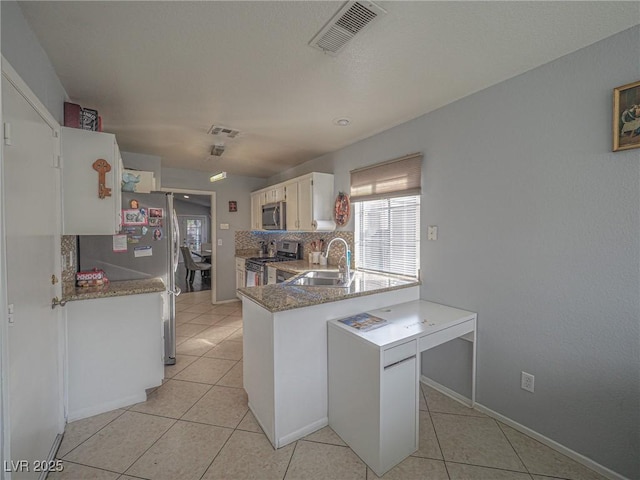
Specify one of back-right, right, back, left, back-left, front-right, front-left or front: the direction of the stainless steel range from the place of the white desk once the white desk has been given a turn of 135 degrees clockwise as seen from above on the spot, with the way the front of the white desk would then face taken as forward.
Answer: front-right

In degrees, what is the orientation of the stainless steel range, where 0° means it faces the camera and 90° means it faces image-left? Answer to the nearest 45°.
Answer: approximately 45°

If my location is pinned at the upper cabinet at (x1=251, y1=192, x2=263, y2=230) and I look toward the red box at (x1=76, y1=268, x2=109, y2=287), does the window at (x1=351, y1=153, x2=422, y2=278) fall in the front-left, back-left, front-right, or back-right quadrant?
front-left

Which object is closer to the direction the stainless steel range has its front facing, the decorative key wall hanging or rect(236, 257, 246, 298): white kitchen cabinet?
the decorative key wall hanging

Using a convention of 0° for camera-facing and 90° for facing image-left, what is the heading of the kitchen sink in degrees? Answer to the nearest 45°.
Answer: approximately 90°

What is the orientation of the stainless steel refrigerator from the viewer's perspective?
to the viewer's right

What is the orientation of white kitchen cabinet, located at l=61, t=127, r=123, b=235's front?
to the viewer's right

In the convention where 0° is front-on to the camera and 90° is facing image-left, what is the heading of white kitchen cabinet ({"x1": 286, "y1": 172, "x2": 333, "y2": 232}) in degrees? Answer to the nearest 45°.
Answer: approximately 45°

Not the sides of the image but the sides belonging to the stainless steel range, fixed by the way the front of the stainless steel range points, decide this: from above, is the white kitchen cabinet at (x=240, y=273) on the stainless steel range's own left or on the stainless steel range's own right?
on the stainless steel range's own right

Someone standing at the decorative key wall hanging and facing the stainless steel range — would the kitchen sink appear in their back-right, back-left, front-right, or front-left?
front-right

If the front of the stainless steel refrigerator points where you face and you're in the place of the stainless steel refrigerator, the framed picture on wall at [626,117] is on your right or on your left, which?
on your right
